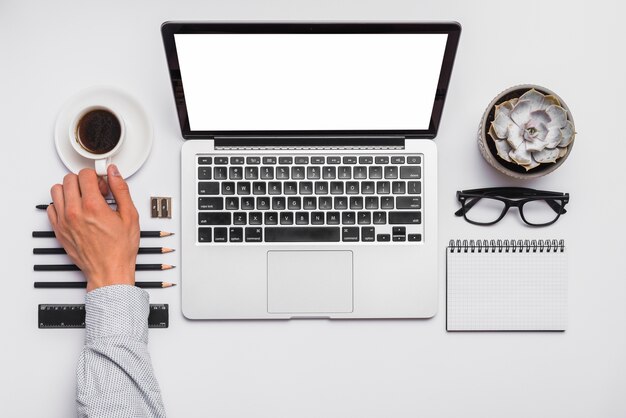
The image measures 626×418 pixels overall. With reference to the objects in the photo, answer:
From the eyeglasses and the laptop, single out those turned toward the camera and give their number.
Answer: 2

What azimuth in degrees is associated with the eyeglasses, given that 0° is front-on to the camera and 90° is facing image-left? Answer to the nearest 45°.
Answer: approximately 0°

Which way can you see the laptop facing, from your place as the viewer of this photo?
facing the viewer
